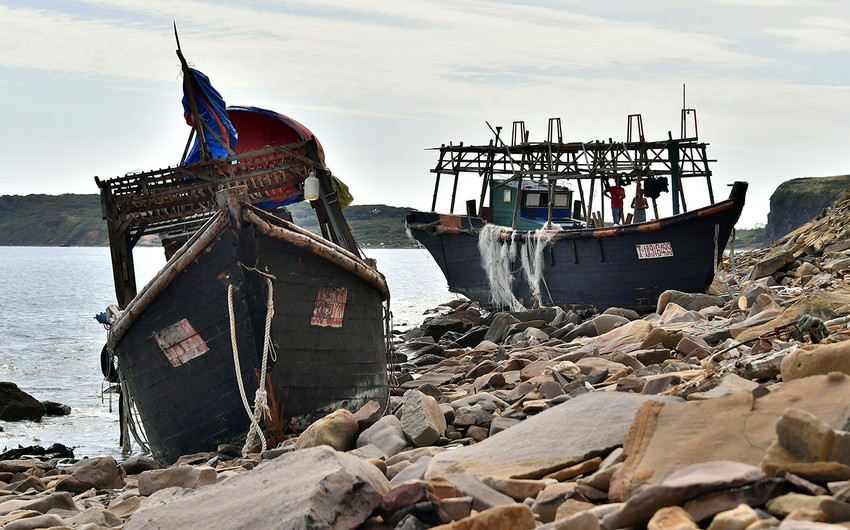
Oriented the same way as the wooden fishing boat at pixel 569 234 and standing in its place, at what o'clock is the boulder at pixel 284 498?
The boulder is roughly at 3 o'clock from the wooden fishing boat.

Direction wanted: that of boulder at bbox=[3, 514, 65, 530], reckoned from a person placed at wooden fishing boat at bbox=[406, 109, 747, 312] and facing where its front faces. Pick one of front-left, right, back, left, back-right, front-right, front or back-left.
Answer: right

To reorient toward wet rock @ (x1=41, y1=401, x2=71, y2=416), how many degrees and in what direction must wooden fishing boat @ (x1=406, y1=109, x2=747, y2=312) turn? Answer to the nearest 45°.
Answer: approximately 135° to its right

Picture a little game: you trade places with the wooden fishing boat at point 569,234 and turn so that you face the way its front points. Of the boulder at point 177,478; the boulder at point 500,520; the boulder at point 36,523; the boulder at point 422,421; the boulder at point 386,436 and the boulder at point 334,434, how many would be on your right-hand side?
6

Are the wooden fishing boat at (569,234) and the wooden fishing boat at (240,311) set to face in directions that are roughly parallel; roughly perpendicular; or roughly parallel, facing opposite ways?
roughly perpendicular

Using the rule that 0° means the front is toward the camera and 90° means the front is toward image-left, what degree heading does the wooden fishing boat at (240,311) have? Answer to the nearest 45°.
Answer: approximately 0°

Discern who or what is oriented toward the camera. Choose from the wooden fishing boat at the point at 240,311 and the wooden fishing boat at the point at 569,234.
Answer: the wooden fishing boat at the point at 240,311

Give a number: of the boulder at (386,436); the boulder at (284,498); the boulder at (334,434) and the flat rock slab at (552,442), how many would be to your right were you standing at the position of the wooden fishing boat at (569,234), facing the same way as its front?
4

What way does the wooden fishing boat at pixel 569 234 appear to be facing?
to the viewer's right

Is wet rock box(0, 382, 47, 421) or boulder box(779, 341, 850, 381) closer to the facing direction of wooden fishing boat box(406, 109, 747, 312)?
the boulder

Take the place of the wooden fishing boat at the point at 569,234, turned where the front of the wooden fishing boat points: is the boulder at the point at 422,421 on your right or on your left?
on your right

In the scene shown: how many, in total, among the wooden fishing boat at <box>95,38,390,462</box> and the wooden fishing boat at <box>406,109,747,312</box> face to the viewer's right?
1

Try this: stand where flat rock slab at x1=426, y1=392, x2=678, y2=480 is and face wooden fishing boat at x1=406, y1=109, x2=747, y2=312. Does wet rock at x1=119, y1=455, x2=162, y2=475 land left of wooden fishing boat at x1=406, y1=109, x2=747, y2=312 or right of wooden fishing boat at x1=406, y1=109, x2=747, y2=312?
left

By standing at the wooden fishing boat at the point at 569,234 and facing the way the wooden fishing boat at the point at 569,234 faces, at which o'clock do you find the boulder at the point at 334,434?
The boulder is roughly at 3 o'clock from the wooden fishing boat.

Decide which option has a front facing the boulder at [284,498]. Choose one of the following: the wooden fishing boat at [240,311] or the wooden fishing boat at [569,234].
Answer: the wooden fishing boat at [240,311]
